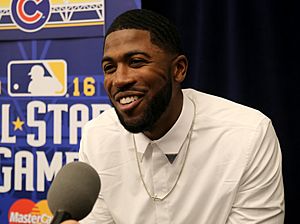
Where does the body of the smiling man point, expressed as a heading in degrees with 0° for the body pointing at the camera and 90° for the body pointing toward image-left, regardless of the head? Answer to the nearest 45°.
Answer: approximately 45°
